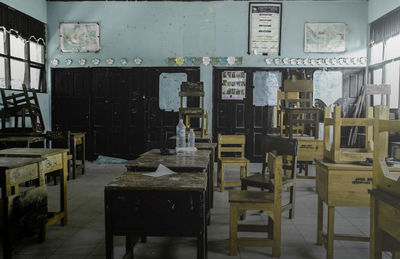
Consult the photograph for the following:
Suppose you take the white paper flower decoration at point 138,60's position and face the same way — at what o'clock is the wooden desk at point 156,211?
The wooden desk is roughly at 12 o'clock from the white paper flower decoration.

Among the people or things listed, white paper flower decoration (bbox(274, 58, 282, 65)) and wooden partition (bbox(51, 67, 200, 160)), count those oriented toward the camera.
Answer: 2

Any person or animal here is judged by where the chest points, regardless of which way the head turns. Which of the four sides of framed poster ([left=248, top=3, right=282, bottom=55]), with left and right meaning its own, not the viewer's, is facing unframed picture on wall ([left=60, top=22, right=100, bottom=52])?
right

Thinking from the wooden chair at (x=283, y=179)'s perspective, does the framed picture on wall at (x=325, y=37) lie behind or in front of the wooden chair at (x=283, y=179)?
behind

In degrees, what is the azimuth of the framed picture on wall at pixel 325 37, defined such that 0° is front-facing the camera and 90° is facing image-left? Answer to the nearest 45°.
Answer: approximately 0°

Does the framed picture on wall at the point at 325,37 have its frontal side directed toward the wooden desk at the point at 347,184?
yes

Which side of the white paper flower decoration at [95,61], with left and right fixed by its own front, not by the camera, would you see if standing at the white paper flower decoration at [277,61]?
left
